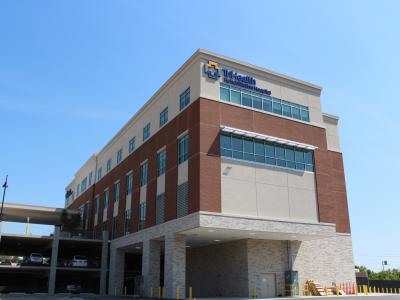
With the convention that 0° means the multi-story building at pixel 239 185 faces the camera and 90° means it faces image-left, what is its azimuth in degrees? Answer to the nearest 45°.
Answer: approximately 315°
